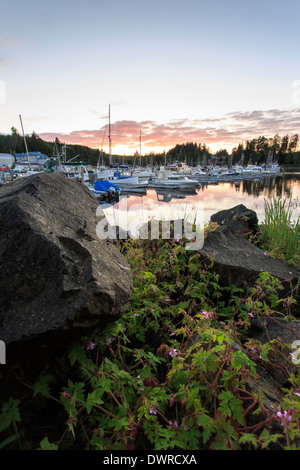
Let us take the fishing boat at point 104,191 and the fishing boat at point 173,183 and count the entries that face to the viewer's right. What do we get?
1

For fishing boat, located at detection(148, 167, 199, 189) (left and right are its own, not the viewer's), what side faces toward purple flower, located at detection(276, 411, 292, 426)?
right

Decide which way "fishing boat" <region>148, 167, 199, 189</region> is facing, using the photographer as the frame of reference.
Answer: facing to the right of the viewer

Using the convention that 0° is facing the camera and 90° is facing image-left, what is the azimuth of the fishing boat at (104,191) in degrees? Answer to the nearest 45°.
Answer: approximately 135°

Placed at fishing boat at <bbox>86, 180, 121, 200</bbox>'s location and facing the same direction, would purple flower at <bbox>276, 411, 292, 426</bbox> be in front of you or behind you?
behind

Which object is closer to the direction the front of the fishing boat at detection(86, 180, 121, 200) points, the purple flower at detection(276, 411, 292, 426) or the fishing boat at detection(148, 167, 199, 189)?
the fishing boat

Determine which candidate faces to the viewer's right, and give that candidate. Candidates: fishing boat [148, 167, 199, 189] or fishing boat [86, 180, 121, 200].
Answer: fishing boat [148, 167, 199, 189]
